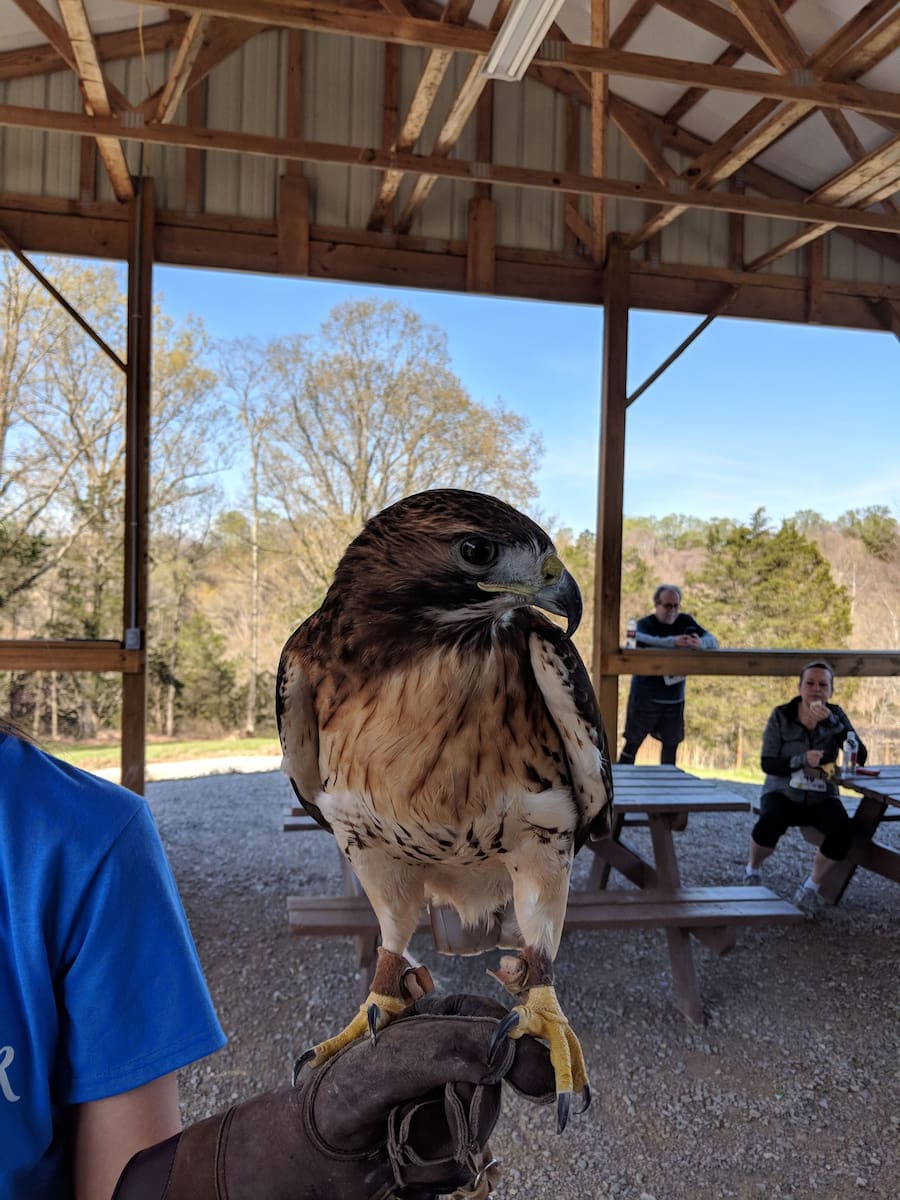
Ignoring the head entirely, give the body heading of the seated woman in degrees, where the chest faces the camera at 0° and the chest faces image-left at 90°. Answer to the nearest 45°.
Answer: approximately 0°

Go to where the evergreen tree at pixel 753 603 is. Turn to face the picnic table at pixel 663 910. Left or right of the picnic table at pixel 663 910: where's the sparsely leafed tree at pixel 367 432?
right

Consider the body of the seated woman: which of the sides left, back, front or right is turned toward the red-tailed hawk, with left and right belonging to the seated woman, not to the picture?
front

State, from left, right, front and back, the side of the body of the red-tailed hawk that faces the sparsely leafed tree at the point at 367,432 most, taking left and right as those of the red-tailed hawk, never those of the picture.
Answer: back

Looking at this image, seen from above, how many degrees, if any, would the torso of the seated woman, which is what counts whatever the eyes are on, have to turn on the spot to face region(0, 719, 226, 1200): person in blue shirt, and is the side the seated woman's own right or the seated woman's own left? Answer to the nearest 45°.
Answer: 0° — they already face them

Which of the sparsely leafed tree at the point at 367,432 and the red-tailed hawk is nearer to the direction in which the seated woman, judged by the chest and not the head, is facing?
the red-tailed hawk

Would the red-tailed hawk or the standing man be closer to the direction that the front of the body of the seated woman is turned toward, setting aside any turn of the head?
the red-tailed hawk

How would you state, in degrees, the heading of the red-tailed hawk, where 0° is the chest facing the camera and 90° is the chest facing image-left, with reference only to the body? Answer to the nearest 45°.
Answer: approximately 0°

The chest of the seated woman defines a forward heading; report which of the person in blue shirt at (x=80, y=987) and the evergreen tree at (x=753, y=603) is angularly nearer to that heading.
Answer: the person in blue shirt

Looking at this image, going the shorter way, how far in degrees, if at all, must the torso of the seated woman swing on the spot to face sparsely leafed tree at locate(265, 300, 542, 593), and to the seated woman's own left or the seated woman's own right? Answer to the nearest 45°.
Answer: approximately 135° to the seated woman's own right

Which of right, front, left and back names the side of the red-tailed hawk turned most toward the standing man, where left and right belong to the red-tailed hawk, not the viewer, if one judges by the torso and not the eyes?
back

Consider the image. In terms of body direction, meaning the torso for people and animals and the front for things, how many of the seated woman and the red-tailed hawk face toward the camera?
2

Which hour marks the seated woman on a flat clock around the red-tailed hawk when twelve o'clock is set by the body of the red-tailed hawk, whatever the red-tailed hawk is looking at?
The seated woman is roughly at 7 o'clock from the red-tailed hawk.
